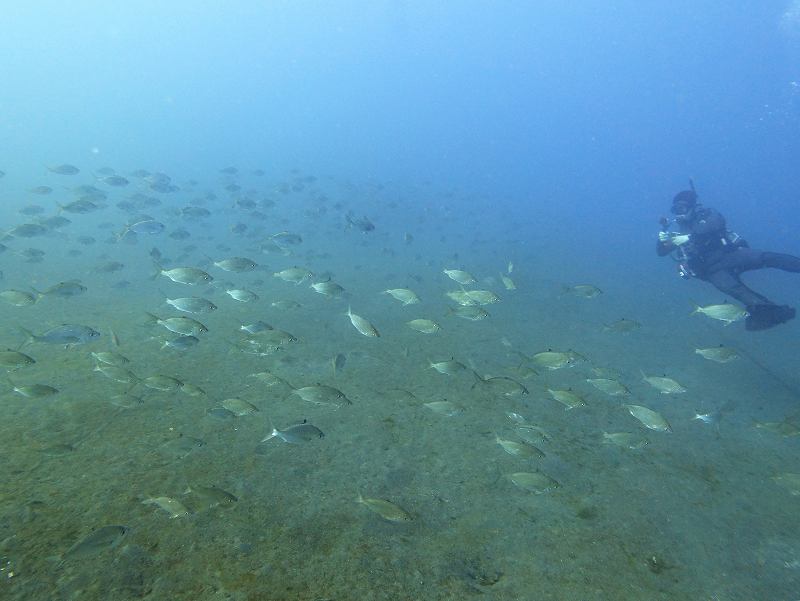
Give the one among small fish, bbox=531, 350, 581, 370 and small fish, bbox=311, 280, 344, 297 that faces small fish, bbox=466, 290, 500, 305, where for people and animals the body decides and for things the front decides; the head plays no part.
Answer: small fish, bbox=311, 280, 344, 297

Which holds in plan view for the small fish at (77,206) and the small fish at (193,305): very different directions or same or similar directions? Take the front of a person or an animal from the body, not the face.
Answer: same or similar directions

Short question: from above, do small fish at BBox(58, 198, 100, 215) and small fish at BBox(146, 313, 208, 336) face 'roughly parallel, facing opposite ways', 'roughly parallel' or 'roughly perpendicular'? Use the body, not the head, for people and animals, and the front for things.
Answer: roughly parallel

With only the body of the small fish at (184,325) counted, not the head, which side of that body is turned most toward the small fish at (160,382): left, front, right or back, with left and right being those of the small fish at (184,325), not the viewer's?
right

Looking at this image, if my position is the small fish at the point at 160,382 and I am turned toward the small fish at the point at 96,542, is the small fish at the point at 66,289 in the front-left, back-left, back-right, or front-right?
back-right

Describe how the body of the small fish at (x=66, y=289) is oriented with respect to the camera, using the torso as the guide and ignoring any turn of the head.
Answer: to the viewer's right

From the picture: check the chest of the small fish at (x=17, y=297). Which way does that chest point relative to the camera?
to the viewer's right

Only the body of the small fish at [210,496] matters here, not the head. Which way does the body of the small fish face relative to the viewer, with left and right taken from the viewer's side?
facing to the right of the viewer

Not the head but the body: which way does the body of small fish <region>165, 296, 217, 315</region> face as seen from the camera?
to the viewer's right

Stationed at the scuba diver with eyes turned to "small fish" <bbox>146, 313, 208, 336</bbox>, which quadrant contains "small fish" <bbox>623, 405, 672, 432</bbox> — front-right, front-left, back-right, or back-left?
front-left

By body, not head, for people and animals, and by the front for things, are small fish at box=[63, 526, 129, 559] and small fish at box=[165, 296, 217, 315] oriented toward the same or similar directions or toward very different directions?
same or similar directions
